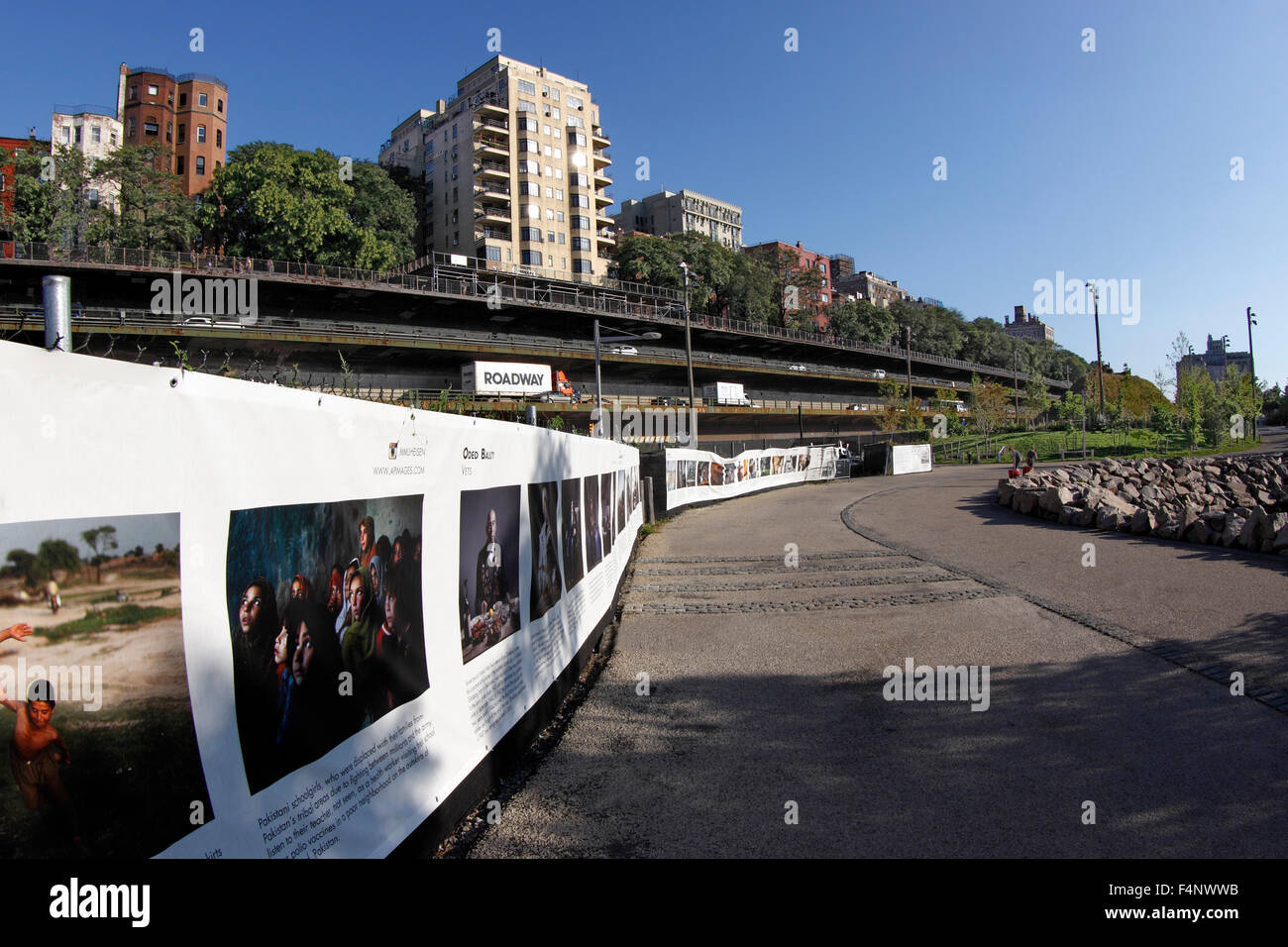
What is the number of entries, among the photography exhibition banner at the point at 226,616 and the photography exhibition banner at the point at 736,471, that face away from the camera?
0

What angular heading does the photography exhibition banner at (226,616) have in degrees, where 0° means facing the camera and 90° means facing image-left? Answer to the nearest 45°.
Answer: approximately 315°

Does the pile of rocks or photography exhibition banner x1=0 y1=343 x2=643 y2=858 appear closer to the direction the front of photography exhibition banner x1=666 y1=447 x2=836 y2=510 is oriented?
the pile of rocks

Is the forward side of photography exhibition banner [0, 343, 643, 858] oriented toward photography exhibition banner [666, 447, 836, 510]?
no

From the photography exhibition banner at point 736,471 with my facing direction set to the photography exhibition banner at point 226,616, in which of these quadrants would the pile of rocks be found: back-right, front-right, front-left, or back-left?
front-left

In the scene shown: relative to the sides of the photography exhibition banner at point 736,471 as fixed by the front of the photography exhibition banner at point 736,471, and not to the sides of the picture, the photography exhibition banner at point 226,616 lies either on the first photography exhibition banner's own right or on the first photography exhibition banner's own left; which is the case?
on the first photography exhibition banner's own right

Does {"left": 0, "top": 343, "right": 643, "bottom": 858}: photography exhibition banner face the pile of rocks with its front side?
no

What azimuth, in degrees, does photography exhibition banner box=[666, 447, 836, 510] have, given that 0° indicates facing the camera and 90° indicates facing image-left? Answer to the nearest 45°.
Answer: approximately 315°
